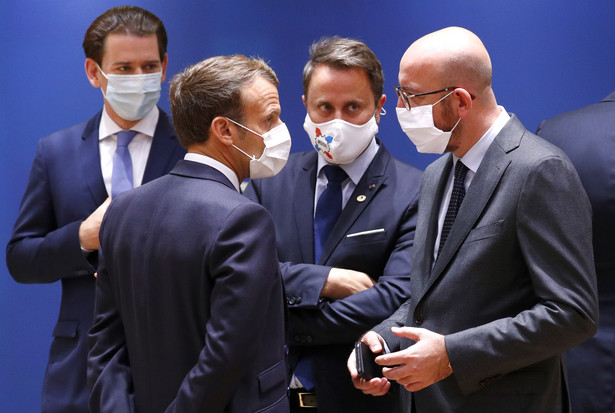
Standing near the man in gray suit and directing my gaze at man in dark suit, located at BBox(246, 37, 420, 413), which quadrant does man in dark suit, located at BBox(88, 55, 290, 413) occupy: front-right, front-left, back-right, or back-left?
front-left

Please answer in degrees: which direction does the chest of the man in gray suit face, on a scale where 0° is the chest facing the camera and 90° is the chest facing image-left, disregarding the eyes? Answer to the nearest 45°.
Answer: approximately 45°

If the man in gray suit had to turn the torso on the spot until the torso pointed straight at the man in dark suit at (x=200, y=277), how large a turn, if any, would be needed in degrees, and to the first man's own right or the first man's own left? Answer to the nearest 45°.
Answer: approximately 45° to the first man's own right

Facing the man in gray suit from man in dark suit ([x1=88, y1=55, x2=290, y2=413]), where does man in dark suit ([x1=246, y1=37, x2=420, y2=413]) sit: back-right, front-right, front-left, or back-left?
front-left

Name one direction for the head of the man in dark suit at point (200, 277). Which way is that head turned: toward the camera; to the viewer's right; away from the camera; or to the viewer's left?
to the viewer's right

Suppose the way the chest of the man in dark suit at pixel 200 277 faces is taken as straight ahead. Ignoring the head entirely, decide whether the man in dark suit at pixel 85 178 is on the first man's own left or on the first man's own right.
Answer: on the first man's own left

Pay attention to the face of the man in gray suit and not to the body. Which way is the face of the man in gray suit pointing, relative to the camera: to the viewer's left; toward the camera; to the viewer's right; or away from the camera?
to the viewer's left

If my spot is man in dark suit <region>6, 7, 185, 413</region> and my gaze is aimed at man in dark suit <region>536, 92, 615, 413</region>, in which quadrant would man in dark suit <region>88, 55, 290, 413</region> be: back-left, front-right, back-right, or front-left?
front-right
